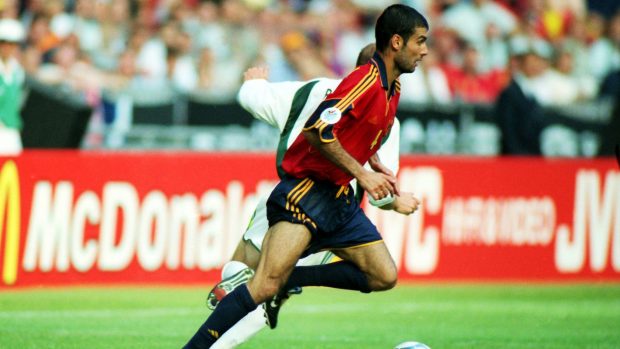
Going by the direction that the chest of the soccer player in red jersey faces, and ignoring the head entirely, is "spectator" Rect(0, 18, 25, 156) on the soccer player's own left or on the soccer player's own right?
on the soccer player's own left

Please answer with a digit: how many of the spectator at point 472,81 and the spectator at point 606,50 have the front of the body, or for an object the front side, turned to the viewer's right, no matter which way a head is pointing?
0

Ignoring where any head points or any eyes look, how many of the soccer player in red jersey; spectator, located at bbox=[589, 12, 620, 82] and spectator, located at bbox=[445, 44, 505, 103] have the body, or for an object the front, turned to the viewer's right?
1

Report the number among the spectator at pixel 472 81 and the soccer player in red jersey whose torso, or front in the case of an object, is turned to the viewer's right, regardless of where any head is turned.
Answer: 1

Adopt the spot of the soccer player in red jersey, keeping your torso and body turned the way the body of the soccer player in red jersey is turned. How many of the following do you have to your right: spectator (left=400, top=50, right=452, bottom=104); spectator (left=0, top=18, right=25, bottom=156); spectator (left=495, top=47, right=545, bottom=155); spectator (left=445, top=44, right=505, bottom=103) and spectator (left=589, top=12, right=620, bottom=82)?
0

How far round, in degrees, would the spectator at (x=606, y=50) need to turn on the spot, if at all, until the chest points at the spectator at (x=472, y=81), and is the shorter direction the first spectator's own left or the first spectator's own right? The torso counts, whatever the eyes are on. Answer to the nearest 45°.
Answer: approximately 45° to the first spectator's own right

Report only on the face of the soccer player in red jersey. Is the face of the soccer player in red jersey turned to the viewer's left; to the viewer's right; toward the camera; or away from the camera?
to the viewer's right

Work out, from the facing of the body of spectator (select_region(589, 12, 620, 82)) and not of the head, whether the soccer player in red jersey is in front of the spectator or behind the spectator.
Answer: in front

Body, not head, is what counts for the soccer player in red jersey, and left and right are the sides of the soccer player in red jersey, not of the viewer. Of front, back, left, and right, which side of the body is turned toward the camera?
right

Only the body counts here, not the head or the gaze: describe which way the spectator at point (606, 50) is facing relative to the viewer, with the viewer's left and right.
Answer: facing the viewer

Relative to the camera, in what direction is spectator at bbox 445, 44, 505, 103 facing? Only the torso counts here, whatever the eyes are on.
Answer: toward the camera

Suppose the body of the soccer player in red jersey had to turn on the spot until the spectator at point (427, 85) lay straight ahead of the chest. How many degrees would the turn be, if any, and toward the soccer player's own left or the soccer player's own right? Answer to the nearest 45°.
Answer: approximately 90° to the soccer player's own left

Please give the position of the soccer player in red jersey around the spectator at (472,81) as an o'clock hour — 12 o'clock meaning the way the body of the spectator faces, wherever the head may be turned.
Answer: The soccer player in red jersey is roughly at 12 o'clock from the spectator.

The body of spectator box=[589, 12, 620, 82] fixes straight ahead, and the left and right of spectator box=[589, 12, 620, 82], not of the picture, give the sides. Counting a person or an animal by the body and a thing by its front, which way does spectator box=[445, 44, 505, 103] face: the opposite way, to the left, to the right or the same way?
the same way

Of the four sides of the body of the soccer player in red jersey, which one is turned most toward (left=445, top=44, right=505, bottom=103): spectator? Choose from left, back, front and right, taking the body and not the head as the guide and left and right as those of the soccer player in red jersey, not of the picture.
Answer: left

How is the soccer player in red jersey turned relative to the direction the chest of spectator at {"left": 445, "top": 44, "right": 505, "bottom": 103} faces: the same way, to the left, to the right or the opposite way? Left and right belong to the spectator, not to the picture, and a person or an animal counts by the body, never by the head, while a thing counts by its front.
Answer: to the left

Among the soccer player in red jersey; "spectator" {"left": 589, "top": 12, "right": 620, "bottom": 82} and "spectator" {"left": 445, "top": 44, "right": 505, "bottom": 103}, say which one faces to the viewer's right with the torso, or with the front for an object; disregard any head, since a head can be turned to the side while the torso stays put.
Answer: the soccer player in red jersey

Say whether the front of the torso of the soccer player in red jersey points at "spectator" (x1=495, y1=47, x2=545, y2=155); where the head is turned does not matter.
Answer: no
